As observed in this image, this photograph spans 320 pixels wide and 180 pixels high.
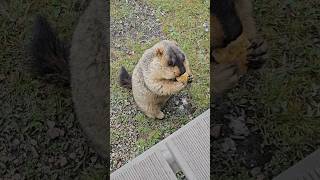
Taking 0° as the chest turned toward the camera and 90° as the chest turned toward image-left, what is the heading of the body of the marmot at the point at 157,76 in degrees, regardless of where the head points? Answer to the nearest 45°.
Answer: approximately 270°
